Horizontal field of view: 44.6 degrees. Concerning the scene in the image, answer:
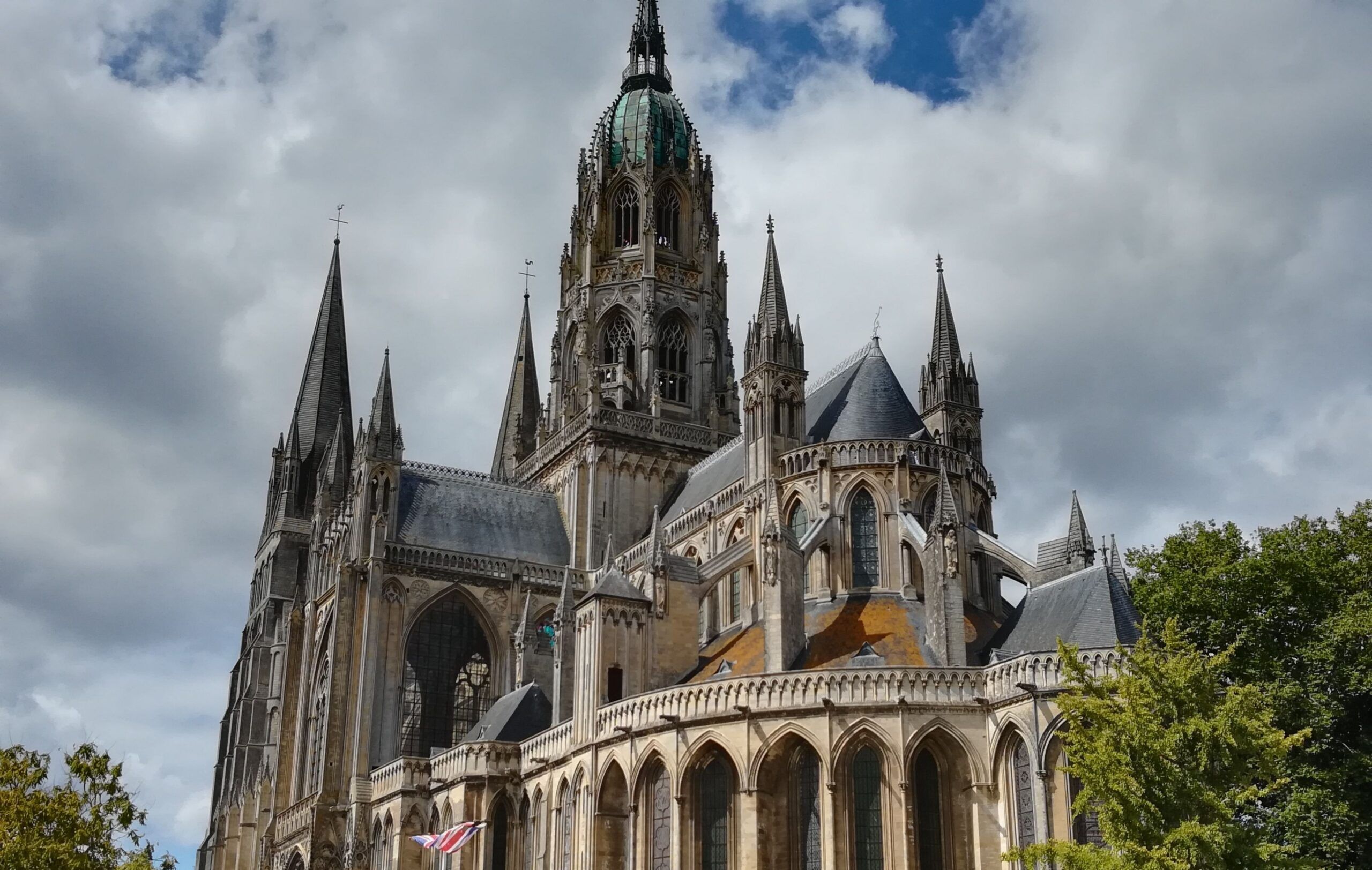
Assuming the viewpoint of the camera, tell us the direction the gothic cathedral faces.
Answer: facing away from the viewer and to the left of the viewer

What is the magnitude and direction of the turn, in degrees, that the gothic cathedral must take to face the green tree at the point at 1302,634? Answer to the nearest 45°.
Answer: approximately 180°

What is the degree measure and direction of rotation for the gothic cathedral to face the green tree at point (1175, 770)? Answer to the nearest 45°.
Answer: approximately 135° to its left

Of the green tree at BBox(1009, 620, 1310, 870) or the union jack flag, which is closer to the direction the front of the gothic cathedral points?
the union jack flag
